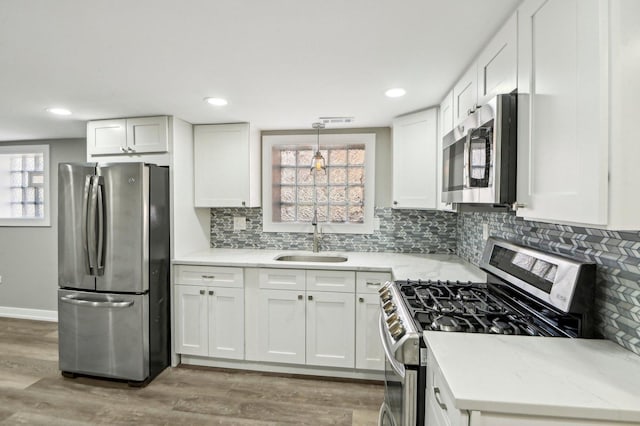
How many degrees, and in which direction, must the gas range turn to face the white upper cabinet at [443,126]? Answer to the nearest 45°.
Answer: approximately 135° to its right

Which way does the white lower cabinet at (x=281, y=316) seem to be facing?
toward the camera

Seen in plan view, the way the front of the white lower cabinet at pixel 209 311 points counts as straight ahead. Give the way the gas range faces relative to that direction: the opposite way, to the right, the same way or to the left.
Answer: to the right

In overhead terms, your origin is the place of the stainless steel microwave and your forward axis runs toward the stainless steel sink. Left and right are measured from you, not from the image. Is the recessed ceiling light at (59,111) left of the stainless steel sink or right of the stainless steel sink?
left

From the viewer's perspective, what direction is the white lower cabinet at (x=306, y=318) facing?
toward the camera

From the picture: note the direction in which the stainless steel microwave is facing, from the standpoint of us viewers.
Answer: facing the viewer and to the left of the viewer

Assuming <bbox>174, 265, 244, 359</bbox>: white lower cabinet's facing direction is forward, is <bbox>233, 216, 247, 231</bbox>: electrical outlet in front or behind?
behind

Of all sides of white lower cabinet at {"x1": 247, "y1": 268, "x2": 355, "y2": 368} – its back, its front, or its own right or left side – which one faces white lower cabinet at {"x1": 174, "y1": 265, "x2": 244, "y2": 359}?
right
